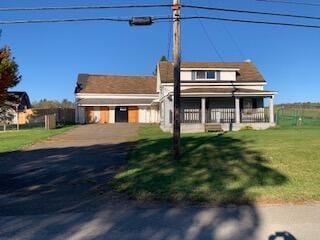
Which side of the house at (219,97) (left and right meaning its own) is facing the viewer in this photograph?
front

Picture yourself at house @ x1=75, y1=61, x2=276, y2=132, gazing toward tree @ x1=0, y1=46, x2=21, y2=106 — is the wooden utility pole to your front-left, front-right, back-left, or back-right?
front-left

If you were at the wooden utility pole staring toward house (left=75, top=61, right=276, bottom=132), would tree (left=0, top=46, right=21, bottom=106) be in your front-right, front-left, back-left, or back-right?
front-left

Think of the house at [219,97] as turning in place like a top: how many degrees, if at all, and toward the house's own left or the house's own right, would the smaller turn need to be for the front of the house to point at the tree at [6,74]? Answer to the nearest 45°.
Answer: approximately 90° to the house's own right

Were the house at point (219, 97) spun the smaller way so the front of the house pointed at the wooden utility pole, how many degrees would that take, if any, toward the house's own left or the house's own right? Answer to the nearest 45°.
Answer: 0° — it already faces it

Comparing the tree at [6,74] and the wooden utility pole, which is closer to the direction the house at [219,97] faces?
the wooden utility pole
